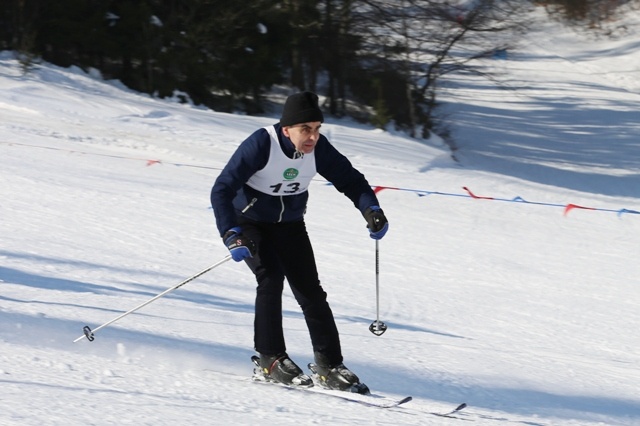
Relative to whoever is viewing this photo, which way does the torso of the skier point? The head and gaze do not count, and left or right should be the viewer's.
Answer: facing the viewer and to the right of the viewer

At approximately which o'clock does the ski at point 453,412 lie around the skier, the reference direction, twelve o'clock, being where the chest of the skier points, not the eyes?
The ski is roughly at 11 o'clock from the skier.

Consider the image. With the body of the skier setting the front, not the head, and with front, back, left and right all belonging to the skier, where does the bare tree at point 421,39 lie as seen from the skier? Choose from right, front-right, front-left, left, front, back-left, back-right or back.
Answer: back-left

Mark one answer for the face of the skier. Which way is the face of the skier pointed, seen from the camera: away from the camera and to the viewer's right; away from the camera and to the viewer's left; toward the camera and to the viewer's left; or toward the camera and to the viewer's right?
toward the camera and to the viewer's right
